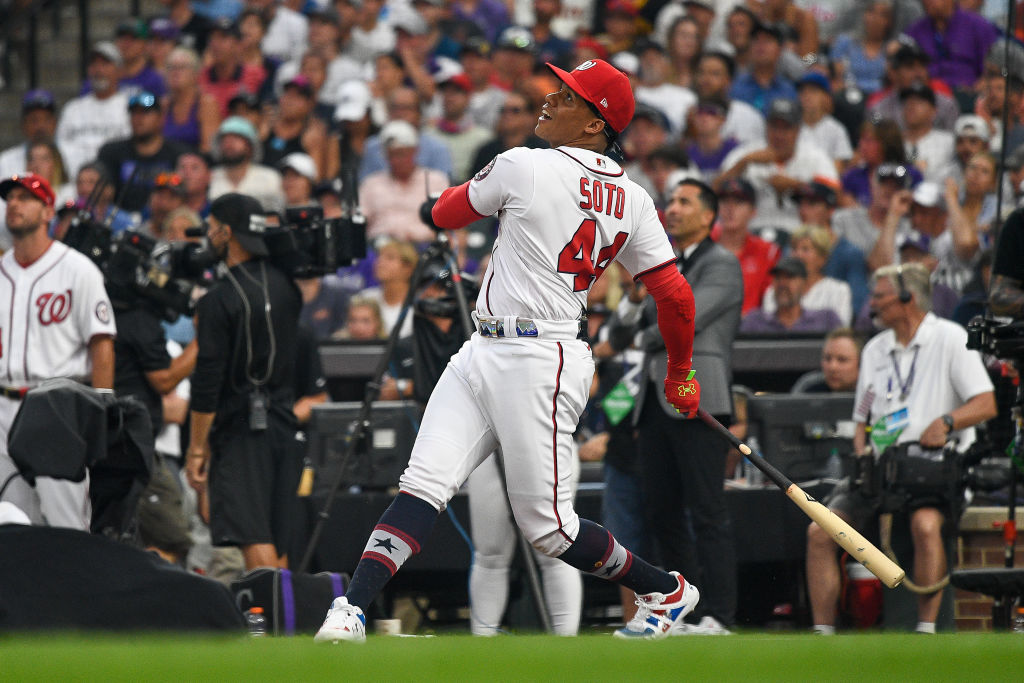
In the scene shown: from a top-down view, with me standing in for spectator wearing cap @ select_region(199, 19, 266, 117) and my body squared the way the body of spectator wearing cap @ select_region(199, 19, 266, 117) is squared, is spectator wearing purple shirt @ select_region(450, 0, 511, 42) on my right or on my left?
on my left

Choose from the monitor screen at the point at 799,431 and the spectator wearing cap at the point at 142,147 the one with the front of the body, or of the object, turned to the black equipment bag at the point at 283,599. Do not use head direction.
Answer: the spectator wearing cap

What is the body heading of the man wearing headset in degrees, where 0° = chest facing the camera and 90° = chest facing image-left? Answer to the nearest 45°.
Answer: approximately 45°

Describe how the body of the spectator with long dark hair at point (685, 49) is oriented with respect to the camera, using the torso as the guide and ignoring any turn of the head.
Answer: toward the camera

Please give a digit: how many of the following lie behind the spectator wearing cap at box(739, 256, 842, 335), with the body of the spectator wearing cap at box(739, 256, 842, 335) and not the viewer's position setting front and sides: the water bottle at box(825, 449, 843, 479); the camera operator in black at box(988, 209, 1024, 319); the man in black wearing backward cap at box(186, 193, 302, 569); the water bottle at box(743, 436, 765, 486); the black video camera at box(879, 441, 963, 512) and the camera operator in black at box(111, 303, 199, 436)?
0

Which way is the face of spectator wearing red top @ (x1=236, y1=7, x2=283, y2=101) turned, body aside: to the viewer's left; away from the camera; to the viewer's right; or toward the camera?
toward the camera

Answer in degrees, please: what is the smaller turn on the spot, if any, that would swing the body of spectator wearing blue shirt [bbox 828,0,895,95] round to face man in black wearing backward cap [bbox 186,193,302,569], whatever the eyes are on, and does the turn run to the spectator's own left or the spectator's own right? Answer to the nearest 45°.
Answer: approximately 45° to the spectator's own right

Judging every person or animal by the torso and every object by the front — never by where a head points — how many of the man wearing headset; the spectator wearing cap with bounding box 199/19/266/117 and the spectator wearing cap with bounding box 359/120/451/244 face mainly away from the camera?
0

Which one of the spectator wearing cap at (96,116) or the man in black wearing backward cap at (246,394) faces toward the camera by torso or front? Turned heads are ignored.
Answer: the spectator wearing cap

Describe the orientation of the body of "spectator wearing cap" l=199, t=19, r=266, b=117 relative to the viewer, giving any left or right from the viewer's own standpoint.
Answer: facing the viewer

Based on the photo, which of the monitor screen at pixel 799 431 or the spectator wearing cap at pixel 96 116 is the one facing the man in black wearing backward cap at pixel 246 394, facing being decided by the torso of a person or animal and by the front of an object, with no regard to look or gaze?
the spectator wearing cap

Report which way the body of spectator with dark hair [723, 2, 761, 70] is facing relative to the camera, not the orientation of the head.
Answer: toward the camera

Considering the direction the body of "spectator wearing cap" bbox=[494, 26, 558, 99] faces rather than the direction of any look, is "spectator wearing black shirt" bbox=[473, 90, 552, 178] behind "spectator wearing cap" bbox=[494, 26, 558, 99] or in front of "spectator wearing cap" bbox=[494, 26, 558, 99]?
in front

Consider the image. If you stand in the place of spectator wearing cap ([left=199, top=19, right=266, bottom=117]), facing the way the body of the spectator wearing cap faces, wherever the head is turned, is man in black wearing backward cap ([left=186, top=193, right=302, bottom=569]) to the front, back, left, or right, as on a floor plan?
front

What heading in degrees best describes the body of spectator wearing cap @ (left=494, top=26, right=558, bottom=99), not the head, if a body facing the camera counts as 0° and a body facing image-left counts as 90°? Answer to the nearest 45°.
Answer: approximately 0°

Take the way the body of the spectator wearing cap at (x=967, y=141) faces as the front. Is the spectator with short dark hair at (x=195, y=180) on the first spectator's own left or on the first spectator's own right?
on the first spectator's own right

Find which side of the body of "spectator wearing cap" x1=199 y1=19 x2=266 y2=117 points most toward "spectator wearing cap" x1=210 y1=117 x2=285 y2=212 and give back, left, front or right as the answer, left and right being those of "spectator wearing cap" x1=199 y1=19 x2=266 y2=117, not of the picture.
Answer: front

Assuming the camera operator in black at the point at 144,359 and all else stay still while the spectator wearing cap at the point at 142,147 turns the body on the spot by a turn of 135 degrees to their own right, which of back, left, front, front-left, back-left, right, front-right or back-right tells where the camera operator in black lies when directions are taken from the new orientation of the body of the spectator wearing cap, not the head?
back-left
